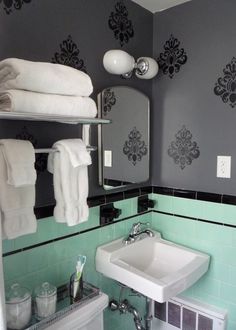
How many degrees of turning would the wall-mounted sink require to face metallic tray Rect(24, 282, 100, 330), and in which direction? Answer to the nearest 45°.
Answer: approximately 90° to its right

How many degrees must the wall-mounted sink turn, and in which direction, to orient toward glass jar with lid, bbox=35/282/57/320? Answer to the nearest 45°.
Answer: approximately 90° to its right

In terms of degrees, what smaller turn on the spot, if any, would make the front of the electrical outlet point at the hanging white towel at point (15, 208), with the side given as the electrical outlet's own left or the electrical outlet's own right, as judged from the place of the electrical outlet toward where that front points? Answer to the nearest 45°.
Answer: approximately 45° to the electrical outlet's own right

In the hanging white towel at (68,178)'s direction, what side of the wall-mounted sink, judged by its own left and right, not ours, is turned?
right

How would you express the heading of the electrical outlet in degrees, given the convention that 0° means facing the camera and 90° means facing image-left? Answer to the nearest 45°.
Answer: approximately 0°

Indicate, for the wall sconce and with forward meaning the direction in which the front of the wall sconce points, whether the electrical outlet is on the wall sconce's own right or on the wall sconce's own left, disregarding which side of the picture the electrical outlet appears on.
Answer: on the wall sconce's own left

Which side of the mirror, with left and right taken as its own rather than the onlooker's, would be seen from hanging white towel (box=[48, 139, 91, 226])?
right
